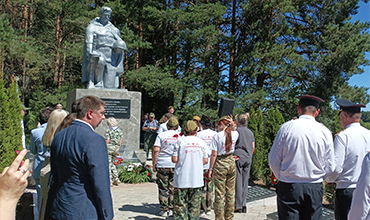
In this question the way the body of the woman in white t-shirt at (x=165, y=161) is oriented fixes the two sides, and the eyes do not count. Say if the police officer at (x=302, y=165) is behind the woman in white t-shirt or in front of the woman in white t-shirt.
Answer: behind

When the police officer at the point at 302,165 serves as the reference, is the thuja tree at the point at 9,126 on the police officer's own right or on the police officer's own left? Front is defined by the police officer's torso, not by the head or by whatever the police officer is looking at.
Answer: on the police officer's own left

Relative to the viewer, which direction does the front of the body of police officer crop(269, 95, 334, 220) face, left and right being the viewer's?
facing away from the viewer

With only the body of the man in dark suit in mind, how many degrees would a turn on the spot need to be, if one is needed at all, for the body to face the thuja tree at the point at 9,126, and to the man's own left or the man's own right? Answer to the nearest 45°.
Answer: approximately 45° to the man's own left

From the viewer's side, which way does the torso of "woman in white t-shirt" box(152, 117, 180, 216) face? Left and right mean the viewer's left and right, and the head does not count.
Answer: facing away from the viewer and to the left of the viewer

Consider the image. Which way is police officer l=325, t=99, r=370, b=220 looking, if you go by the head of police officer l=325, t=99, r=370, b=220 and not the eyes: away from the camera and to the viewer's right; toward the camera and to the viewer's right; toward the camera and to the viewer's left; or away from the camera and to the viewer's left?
away from the camera and to the viewer's left

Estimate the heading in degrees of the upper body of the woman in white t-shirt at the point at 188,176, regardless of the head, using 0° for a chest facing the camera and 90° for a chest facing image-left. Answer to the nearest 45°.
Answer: approximately 180°

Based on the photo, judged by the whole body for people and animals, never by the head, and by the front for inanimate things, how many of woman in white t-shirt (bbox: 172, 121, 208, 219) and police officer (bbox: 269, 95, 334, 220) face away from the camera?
2
